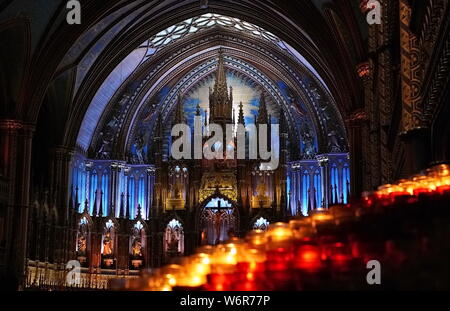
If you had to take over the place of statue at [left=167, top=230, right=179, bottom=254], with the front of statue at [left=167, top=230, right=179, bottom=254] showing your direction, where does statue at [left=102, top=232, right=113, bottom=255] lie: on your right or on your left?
on your right

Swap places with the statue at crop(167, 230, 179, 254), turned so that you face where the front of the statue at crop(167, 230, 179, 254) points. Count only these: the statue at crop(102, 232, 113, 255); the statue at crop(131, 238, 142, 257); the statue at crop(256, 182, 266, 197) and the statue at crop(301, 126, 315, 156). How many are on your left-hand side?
2

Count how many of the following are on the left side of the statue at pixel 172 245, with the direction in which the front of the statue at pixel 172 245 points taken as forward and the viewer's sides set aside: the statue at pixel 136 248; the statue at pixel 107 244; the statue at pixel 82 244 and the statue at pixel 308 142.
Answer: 1

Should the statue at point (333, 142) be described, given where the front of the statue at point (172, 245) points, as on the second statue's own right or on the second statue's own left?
on the second statue's own left

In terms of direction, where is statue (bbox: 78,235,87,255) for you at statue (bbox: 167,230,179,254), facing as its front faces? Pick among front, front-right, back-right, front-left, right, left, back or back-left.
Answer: right

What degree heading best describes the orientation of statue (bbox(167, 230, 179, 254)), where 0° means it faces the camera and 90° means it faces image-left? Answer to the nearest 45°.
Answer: approximately 0°

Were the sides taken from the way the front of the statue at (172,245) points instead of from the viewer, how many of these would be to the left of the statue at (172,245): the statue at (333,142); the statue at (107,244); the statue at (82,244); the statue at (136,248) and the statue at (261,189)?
2

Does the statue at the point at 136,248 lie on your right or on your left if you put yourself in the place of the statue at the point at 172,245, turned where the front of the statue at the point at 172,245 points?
on your right

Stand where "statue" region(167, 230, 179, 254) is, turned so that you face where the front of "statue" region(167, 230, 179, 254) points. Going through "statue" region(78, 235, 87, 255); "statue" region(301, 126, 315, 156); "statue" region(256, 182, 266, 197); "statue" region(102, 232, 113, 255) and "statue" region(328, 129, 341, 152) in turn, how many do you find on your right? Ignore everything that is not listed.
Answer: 2

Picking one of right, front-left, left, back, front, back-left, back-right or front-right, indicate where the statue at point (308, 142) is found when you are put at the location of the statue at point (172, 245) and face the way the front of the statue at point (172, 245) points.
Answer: left
